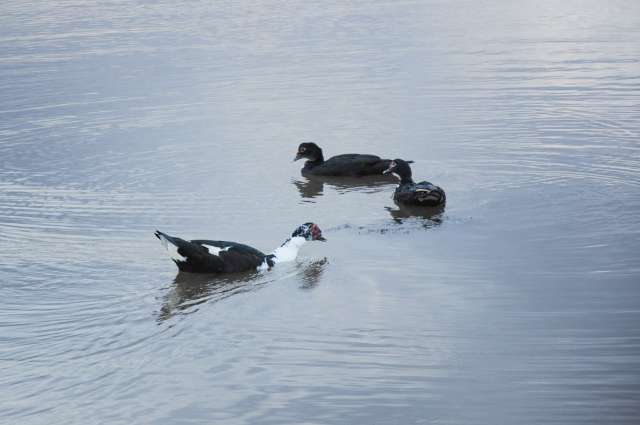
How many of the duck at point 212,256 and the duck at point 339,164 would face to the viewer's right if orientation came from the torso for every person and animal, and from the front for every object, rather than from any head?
1

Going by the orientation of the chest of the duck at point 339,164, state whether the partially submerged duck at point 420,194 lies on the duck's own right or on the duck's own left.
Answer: on the duck's own left

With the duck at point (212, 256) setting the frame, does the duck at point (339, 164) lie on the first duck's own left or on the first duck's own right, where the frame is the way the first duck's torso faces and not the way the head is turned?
on the first duck's own left

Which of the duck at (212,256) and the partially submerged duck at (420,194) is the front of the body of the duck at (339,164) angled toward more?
the duck

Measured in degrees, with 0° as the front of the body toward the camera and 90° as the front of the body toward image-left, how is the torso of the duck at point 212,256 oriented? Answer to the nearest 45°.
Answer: approximately 270°

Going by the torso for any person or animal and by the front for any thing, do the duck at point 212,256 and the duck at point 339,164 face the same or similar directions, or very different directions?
very different directions

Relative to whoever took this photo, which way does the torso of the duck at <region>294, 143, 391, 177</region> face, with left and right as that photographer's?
facing to the left of the viewer

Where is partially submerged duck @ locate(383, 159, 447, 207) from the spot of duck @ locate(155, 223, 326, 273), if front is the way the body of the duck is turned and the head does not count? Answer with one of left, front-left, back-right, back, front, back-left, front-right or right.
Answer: front-left

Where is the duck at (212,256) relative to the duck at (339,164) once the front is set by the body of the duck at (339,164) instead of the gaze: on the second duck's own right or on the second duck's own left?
on the second duck's own left
